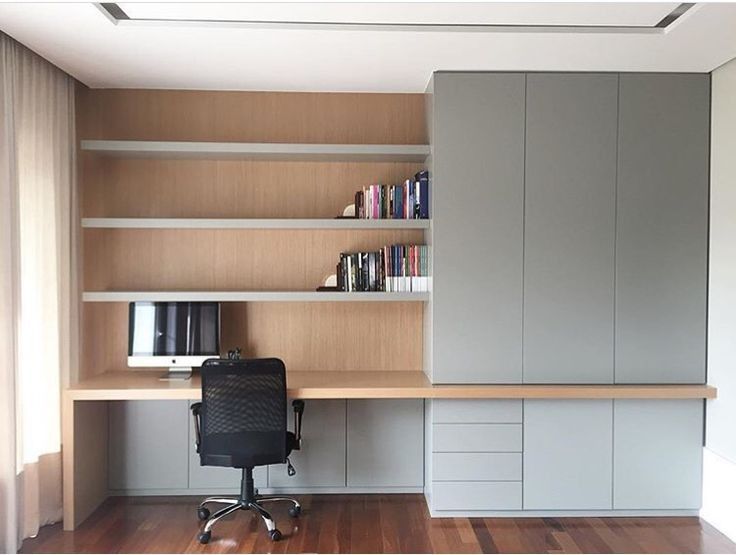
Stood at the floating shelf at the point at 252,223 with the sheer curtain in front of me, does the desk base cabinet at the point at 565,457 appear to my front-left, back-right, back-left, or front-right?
back-left

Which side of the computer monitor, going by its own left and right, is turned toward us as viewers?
front

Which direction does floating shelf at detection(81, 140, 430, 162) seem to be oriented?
toward the camera

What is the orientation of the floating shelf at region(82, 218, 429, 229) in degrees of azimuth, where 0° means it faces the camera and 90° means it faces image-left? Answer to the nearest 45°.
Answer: approximately 0°

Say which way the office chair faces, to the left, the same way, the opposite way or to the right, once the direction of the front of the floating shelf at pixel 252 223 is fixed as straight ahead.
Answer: the opposite way

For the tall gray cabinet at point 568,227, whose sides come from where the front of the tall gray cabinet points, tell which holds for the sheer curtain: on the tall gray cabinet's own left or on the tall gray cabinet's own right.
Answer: on the tall gray cabinet's own right

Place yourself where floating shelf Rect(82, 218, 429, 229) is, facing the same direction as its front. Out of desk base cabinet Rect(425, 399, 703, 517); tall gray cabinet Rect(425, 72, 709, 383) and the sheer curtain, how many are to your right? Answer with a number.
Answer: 1

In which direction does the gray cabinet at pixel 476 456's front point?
toward the camera

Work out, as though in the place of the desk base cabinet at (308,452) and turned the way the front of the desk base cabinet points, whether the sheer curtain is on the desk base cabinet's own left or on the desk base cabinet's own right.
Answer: on the desk base cabinet's own right

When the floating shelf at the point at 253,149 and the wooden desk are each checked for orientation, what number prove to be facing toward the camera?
2

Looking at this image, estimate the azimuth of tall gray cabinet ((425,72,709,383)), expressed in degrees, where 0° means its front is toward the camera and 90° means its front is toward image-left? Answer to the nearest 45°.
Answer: approximately 0°

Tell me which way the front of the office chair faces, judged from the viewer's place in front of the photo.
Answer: facing away from the viewer
